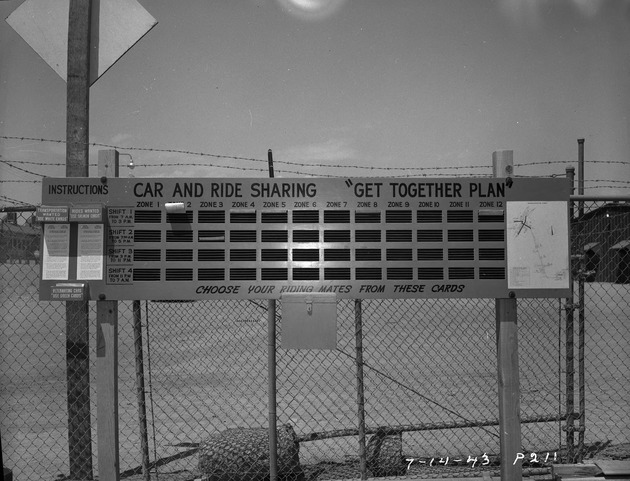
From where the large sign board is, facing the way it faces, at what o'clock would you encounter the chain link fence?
The chain link fence is roughly at 6 o'clock from the large sign board.

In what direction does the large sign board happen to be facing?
toward the camera

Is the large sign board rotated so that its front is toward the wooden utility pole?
no

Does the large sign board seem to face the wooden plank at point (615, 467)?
no
